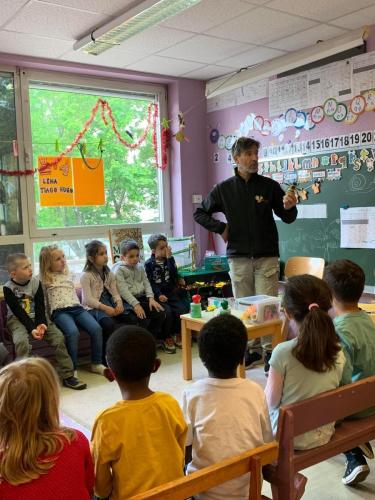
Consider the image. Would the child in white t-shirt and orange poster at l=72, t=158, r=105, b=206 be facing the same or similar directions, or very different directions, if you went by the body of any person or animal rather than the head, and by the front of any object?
very different directions

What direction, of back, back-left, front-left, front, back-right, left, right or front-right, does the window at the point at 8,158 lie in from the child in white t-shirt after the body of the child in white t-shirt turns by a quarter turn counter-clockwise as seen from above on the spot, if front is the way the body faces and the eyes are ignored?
front-right

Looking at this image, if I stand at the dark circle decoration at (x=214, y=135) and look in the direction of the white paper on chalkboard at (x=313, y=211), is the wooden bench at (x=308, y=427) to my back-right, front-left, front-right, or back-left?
front-right

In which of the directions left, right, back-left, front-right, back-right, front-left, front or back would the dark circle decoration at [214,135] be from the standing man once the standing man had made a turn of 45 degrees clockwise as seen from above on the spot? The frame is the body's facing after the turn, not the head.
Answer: back-right

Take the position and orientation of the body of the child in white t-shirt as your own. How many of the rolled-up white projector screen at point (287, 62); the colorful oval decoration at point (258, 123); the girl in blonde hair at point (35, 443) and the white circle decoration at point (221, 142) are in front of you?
3

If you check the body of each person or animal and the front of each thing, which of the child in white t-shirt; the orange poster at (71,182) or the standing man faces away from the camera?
the child in white t-shirt

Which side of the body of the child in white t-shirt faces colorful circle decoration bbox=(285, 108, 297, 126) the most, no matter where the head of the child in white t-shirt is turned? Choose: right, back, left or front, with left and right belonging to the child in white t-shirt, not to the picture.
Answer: front

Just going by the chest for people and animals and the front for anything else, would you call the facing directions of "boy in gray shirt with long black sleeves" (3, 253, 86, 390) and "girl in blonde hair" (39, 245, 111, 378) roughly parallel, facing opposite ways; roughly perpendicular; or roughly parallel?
roughly parallel

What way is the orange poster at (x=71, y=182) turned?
toward the camera

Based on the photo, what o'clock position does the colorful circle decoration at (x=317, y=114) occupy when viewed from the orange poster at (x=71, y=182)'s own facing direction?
The colorful circle decoration is roughly at 10 o'clock from the orange poster.

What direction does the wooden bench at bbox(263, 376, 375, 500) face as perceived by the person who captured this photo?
facing away from the viewer and to the left of the viewer

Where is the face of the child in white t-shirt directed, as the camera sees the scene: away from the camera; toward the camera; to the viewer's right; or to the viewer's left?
away from the camera

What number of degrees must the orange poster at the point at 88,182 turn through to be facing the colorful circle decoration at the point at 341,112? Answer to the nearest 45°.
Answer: approximately 45° to its left

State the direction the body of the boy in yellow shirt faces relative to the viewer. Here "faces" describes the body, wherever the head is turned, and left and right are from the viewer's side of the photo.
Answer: facing away from the viewer

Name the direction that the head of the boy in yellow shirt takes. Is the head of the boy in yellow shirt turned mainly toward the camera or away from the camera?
away from the camera

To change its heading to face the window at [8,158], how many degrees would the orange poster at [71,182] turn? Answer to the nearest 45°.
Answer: approximately 90° to its right

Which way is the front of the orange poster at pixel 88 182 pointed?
toward the camera

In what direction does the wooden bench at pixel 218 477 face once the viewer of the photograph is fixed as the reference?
facing away from the viewer and to the left of the viewer

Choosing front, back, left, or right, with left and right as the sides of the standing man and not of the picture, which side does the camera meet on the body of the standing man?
front

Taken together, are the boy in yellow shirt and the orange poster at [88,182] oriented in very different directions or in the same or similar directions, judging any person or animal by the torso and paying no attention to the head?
very different directions
